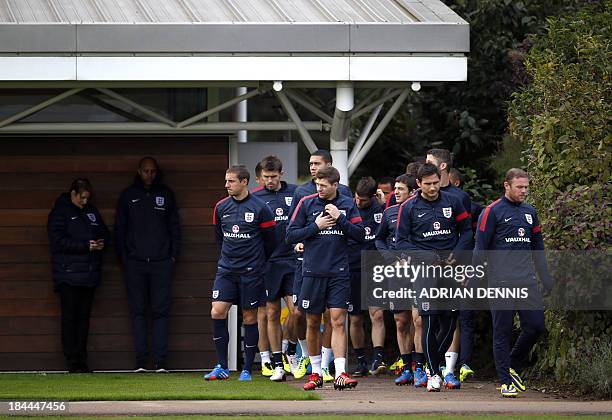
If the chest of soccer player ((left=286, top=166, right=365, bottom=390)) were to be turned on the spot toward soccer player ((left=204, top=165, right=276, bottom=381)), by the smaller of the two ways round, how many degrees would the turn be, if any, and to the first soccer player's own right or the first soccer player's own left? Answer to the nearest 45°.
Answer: approximately 135° to the first soccer player's own right

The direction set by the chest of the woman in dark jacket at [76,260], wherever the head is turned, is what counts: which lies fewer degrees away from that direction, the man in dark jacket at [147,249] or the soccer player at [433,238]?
the soccer player

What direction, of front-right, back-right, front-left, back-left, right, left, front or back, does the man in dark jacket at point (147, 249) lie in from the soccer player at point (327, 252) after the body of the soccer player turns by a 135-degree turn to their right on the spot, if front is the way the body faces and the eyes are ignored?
front

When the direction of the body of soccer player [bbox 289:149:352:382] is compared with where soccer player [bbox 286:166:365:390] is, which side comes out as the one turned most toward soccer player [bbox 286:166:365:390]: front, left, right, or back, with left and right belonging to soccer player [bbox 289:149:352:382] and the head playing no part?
front

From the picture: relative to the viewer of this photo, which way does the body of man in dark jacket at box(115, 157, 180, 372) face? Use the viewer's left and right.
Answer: facing the viewer

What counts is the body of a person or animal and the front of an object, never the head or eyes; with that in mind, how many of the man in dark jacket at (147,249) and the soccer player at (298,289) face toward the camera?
2

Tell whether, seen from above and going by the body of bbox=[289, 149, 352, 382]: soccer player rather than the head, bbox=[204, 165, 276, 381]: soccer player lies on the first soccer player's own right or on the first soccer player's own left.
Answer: on the first soccer player's own right

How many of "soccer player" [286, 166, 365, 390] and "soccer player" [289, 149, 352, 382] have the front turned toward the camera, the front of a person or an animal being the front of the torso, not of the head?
2

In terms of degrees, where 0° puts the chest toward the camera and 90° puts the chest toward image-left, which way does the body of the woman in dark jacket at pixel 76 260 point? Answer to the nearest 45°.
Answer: approximately 315°

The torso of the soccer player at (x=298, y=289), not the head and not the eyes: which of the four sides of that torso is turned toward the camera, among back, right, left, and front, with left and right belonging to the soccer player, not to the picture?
front
